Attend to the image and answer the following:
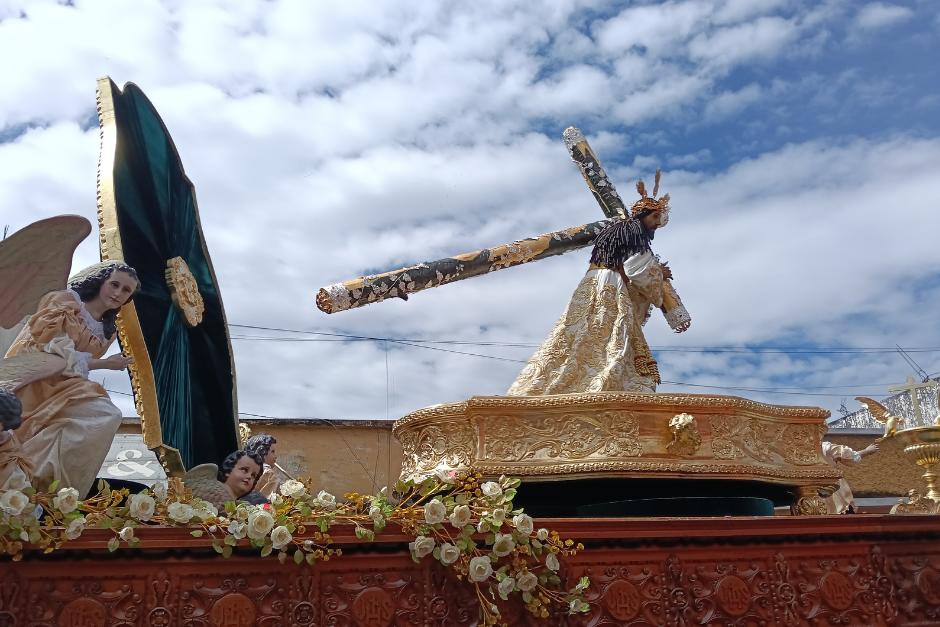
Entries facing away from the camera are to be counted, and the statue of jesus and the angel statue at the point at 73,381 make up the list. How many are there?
0

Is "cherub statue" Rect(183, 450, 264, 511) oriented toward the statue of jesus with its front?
no

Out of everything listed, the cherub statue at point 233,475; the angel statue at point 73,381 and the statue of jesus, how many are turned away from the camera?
0

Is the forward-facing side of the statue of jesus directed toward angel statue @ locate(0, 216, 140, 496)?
no

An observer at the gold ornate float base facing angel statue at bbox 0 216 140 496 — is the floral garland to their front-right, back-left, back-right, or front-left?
front-left

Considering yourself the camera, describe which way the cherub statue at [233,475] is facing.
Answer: facing the viewer and to the right of the viewer

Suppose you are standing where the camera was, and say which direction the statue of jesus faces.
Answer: facing to the right of the viewer
